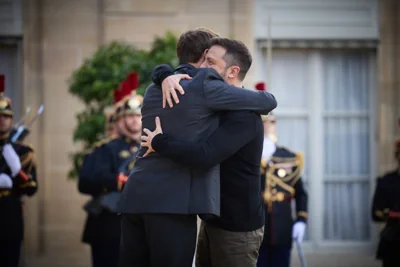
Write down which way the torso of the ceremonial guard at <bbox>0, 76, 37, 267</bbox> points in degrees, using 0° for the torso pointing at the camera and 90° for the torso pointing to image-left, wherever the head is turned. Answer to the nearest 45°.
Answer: approximately 0°

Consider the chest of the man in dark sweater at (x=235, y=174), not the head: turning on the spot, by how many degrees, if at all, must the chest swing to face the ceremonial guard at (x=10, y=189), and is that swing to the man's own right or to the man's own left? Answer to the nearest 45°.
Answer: approximately 45° to the man's own right

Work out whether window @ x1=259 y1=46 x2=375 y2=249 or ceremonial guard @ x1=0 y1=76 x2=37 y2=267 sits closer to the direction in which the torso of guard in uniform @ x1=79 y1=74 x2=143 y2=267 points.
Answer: the window

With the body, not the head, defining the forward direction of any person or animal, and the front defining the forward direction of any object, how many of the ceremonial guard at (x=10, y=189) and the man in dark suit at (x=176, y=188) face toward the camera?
1

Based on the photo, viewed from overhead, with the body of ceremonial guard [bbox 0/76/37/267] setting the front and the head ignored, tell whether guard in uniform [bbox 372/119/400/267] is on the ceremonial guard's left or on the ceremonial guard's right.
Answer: on the ceremonial guard's left

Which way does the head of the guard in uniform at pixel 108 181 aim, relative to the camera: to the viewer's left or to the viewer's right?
to the viewer's right

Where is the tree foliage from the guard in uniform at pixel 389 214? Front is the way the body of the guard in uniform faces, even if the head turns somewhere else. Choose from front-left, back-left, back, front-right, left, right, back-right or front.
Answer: right

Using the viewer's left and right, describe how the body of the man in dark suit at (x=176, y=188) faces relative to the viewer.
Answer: facing away from the viewer and to the right of the viewer

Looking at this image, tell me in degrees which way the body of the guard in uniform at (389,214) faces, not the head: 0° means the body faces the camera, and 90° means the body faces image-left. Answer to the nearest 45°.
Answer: approximately 0°

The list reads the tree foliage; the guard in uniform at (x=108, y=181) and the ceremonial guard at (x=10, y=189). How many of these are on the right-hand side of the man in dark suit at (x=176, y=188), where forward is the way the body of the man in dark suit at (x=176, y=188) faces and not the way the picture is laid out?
0

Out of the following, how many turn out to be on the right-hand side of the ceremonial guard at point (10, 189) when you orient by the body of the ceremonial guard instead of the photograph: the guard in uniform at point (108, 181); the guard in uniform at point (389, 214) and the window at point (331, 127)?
0
